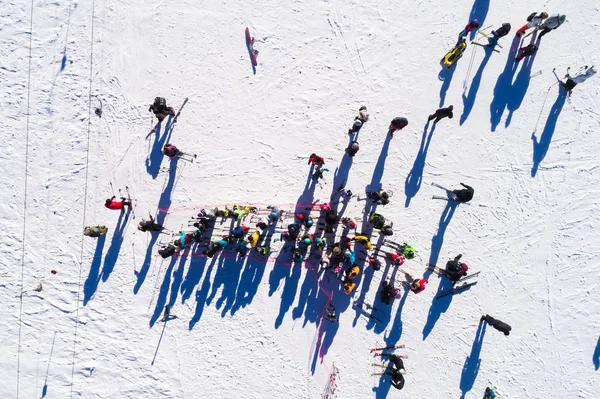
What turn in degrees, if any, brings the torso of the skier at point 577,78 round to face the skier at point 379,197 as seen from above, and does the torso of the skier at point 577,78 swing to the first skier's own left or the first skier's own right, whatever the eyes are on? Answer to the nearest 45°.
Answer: approximately 45° to the first skier's own left

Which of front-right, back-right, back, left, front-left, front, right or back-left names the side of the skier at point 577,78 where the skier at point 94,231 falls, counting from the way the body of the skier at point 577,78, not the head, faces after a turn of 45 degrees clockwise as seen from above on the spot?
left

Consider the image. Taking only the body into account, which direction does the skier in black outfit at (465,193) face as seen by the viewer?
to the viewer's left

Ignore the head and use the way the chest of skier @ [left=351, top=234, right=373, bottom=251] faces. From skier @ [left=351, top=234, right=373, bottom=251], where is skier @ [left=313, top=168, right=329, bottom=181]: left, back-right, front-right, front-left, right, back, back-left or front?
front

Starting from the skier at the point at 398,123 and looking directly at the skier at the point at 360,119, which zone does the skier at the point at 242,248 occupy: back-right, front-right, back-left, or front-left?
front-left

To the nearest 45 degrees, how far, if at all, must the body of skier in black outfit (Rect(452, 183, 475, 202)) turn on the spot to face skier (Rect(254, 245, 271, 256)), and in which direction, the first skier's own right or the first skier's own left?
approximately 45° to the first skier's own left

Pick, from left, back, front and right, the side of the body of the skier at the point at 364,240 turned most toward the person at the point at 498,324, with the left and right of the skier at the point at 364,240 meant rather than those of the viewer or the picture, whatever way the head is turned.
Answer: back
